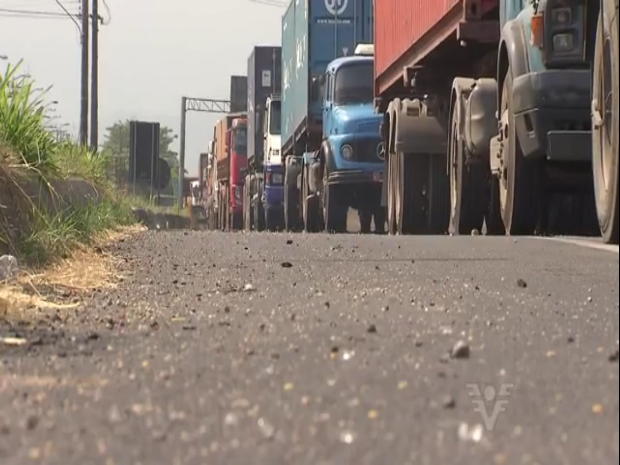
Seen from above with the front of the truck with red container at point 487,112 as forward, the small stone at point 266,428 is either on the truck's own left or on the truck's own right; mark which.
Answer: on the truck's own right

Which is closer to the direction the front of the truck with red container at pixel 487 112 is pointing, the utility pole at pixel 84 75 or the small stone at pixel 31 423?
the small stone

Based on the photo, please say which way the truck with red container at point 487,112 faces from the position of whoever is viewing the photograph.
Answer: facing the viewer and to the right of the viewer

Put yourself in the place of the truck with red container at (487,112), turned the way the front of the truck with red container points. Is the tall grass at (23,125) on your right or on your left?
on your right

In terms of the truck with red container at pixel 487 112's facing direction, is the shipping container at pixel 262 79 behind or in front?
behind

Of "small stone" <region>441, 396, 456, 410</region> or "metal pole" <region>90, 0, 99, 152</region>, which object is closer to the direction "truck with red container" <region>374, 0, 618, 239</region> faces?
the small stone

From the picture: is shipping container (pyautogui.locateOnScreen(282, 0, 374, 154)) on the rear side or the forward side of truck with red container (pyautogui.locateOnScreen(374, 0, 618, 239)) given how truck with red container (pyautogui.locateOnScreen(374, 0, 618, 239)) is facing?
on the rear side

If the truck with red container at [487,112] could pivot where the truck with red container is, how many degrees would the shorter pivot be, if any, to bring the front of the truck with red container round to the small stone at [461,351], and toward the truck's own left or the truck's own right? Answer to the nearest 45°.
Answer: approximately 45° to the truck's own right

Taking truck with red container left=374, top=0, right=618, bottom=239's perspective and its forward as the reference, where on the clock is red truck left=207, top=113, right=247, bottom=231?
red truck left=207, top=113, right=247, bottom=231 is roughly at 7 o'clock from truck with red container left=374, top=0, right=618, bottom=239.

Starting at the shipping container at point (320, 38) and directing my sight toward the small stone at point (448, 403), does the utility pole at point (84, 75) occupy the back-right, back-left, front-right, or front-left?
back-right

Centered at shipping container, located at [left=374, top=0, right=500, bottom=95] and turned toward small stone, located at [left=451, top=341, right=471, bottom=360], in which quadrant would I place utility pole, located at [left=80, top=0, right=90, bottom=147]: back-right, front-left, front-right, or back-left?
back-right
